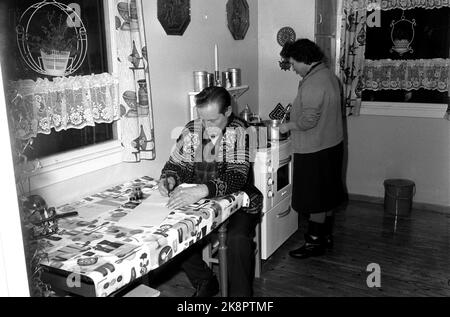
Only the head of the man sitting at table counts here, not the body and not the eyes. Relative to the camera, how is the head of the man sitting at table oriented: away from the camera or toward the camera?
toward the camera

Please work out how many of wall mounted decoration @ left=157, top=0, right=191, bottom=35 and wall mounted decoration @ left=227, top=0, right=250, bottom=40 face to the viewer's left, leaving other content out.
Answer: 0

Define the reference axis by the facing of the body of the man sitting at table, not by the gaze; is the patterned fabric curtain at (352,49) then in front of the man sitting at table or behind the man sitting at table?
behind

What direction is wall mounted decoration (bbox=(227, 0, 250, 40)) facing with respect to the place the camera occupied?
facing the viewer

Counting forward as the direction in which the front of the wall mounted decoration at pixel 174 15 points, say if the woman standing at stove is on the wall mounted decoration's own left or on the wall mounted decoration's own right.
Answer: on the wall mounted decoration's own left

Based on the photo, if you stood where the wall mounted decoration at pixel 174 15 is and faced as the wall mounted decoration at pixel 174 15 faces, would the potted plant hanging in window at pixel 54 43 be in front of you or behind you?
in front

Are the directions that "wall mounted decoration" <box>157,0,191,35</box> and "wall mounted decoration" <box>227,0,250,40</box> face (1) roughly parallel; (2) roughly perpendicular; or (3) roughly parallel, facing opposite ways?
roughly parallel

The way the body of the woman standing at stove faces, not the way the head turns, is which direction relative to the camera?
to the viewer's left

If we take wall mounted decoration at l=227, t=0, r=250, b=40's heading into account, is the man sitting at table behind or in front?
in front

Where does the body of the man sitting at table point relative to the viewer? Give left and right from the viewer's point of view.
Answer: facing the viewer and to the left of the viewer

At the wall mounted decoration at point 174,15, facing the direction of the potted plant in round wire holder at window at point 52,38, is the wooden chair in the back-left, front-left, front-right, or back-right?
front-left

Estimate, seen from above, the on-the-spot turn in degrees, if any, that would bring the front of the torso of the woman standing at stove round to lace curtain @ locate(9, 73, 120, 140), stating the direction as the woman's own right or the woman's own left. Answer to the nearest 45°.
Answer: approximately 45° to the woman's own left

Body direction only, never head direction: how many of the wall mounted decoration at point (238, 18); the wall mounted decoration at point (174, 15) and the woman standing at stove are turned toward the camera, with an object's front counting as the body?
2

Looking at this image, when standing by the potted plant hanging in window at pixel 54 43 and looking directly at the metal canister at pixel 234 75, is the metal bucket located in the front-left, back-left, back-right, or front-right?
front-right

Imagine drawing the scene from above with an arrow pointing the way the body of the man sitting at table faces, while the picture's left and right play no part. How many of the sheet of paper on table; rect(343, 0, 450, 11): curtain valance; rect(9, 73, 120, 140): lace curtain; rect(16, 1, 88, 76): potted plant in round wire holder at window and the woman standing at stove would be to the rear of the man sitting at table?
2

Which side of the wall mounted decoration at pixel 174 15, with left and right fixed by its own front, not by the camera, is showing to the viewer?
front

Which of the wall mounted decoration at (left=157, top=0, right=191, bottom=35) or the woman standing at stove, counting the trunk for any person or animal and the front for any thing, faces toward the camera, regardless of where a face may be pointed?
the wall mounted decoration

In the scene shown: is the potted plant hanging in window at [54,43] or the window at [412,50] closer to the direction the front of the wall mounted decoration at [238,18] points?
the potted plant hanging in window
